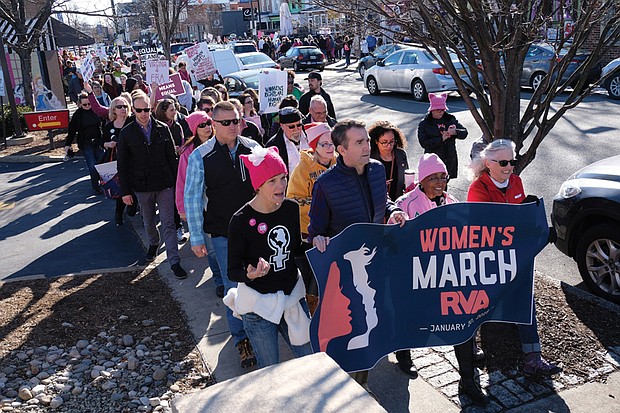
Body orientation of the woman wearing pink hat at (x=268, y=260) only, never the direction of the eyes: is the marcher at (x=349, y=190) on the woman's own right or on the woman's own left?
on the woman's own left

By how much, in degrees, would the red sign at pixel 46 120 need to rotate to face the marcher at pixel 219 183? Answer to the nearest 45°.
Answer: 0° — it already faces them

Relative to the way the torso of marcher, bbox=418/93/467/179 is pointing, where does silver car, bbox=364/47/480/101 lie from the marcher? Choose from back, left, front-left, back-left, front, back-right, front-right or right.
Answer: back-left

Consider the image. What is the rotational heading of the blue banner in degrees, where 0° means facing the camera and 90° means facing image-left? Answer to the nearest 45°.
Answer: approximately 0°

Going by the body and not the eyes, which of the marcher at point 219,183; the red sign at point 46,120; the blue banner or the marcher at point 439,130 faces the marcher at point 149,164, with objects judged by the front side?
the red sign

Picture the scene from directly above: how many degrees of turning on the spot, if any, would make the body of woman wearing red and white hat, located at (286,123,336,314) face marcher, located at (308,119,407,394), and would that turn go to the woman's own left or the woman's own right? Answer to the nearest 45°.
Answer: approximately 45° to the woman's own right

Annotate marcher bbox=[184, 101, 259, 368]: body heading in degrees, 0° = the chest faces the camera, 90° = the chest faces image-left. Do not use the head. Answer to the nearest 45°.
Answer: approximately 315°

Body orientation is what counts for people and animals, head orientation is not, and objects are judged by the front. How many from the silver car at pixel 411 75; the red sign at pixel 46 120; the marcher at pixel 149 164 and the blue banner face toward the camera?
3

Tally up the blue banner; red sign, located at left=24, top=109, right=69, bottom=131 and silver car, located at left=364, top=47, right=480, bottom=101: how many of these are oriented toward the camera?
2

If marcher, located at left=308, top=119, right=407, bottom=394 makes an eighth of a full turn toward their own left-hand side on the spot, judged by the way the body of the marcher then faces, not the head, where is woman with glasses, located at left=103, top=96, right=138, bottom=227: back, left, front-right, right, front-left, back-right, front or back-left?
back-left

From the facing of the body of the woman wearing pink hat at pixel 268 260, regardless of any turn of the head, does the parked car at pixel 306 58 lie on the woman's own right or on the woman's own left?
on the woman's own left
